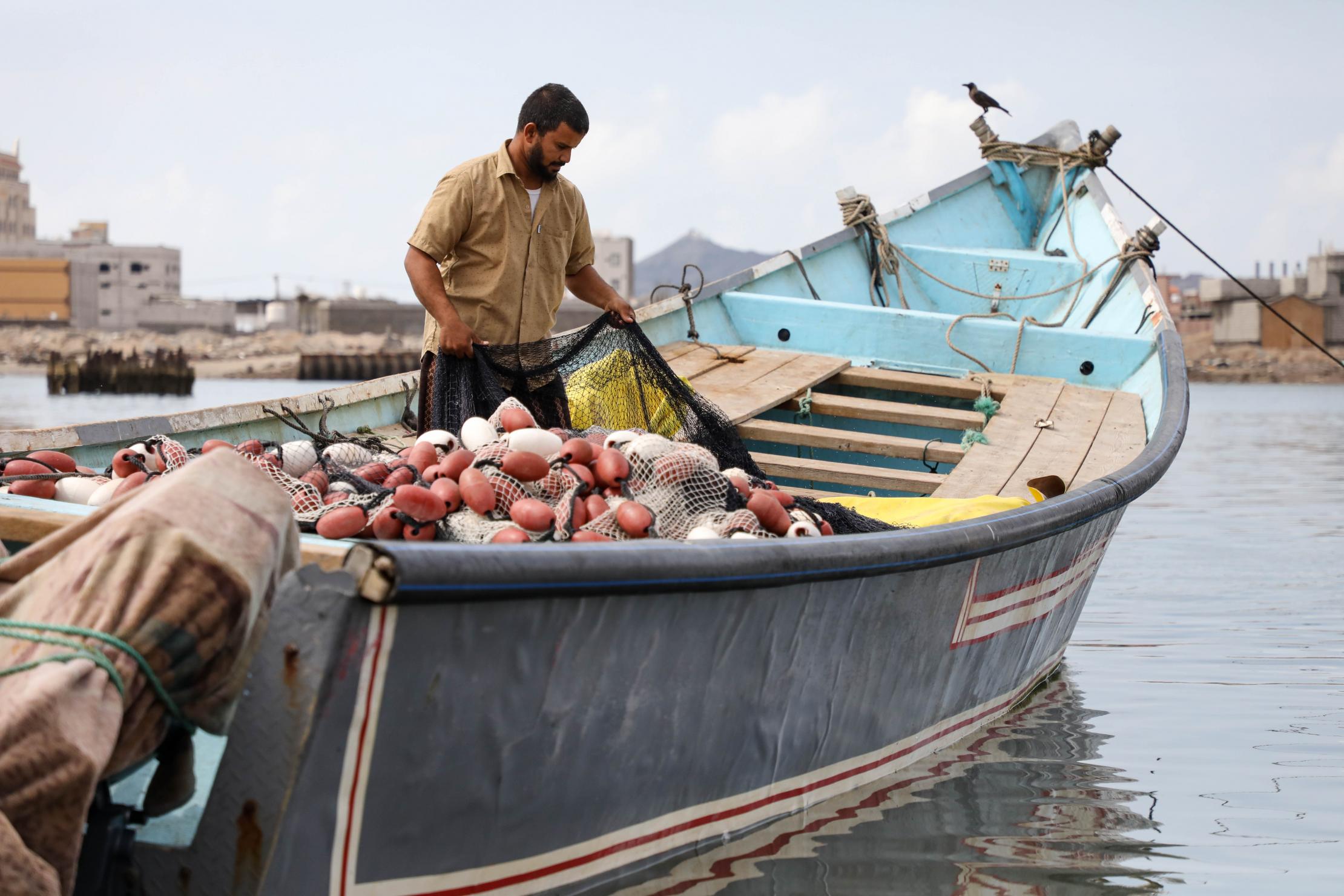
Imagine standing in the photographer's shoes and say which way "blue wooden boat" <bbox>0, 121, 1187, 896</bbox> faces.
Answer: facing away from the viewer and to the right of the viewer

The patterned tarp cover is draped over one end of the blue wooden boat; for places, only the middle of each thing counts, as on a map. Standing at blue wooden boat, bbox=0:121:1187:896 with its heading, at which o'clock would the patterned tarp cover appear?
The patterned tarp cover is roughly at 6 o'clock from the blue wooden boat.

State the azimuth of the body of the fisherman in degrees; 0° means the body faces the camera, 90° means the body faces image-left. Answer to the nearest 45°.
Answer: approximately 315°

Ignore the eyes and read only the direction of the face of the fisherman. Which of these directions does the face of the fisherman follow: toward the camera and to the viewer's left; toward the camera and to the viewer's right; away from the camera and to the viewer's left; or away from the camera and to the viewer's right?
toward the camera and to the viewer's right
